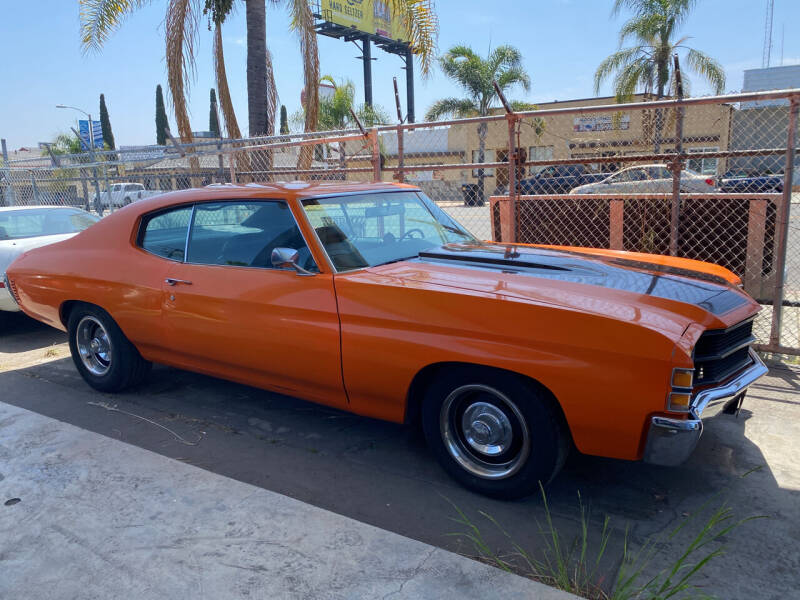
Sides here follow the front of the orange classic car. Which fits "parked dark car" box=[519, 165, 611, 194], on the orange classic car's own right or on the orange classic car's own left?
on the orange classic car's own left

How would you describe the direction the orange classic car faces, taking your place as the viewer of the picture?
facing the viewer and to the right of the viewer

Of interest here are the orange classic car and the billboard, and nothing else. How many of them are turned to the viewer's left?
0

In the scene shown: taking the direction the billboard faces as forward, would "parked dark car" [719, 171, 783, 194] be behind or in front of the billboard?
in front

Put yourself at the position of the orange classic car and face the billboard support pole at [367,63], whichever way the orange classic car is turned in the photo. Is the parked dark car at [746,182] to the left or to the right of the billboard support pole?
right

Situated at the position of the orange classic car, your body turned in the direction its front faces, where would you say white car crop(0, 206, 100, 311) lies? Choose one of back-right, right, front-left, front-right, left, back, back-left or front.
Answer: back

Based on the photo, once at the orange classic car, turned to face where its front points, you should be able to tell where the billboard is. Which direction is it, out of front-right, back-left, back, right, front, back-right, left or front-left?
back-left
